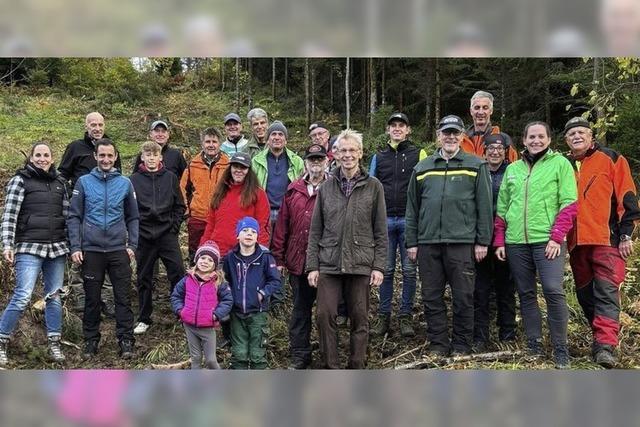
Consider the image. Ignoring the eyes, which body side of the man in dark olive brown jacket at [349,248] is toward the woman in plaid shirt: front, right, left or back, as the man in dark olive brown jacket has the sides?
right

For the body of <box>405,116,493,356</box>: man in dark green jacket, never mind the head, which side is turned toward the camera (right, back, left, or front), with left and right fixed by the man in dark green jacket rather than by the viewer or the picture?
front

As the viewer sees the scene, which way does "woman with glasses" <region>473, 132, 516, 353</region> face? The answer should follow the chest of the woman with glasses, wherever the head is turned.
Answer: toward the camera

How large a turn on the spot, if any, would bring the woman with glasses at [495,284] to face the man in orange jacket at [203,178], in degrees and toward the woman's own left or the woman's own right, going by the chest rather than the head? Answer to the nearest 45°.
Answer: approximately 90° to the woman's own right

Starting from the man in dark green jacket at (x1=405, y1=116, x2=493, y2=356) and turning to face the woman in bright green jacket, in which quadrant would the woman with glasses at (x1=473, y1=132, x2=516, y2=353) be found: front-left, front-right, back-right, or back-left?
front-left

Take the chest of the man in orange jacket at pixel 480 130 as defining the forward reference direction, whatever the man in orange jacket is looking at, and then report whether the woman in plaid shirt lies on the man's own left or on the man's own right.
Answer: on the man's own right

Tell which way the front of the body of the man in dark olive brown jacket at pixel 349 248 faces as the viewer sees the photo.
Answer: toward the camera

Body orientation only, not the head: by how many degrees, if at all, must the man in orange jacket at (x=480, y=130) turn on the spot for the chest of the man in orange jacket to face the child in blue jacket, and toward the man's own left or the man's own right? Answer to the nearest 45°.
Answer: approximately 45° to the man's own right

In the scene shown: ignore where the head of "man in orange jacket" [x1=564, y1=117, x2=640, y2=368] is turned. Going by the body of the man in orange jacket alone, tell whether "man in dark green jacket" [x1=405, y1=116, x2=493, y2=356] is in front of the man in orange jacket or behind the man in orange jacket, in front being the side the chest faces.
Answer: in front
